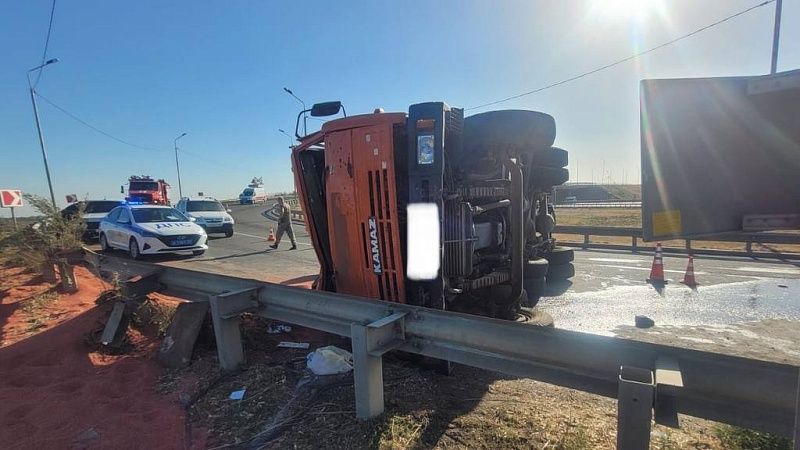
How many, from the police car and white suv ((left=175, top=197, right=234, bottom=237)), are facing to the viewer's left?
0

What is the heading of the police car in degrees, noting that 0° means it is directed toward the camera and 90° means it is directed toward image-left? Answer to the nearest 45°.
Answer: approximately 315°

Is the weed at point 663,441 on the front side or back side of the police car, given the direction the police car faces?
on the front side

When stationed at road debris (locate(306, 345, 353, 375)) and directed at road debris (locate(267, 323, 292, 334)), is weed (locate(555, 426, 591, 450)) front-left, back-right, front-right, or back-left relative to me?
back-right

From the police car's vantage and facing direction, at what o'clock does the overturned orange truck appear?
The overturned orange truck is roughly at 1 o'clock from the police car.

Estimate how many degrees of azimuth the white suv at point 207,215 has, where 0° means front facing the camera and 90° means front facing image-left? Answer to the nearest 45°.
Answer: approximately 315°

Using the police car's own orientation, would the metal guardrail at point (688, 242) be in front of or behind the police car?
in front

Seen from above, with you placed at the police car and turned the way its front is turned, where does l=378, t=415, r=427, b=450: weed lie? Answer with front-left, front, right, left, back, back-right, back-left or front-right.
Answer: front-right

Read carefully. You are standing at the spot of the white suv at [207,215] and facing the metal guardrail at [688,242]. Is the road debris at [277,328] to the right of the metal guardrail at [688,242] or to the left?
right
